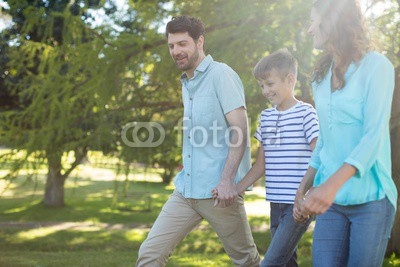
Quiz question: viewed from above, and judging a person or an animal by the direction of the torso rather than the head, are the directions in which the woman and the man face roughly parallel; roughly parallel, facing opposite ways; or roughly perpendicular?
roughly parallel

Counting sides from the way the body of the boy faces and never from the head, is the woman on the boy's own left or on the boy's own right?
on the boy's own left

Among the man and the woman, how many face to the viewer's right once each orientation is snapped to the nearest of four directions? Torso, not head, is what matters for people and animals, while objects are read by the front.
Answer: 0

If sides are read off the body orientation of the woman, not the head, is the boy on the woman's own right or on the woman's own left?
on the woman's own right

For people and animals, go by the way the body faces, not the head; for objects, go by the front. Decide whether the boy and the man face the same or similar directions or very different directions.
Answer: same or similar directions

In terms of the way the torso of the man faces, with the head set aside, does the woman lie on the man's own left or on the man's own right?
on the man's own left

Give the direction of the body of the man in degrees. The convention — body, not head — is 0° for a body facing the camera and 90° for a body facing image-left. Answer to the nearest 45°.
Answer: approximately 45°

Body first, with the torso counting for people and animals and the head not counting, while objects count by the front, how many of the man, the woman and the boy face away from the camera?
0

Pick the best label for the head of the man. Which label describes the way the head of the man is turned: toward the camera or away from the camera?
toward the camera

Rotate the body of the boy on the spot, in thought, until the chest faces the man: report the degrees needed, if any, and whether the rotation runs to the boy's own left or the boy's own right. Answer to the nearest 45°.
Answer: approximately 45° to the boy's own right

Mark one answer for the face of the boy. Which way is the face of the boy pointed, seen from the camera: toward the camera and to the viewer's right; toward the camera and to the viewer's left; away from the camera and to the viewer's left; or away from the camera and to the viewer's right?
toward the camera and to the viewer's left

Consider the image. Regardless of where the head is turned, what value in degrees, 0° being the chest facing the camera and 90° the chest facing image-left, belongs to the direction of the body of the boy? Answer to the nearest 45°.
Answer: approximately 45°

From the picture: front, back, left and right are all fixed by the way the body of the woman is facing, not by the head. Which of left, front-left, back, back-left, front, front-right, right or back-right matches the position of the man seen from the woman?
right
